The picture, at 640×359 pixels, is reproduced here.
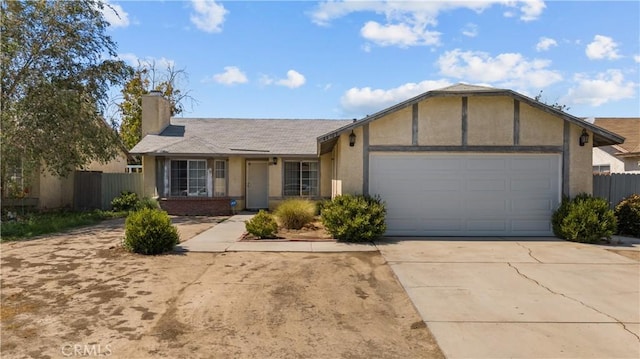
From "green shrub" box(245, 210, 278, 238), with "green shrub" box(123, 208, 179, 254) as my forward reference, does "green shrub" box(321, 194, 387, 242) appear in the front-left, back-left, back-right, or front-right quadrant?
back-left

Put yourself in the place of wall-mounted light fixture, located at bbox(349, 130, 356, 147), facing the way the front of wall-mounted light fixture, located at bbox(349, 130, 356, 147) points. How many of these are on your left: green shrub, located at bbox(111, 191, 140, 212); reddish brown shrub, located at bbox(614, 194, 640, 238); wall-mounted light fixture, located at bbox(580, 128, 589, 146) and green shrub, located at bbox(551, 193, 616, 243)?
3

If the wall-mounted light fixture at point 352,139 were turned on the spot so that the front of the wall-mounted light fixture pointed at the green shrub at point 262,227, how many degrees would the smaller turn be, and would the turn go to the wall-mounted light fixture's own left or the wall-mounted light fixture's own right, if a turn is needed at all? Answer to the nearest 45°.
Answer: approximately 90° to the wall-mounted light fixture's own right

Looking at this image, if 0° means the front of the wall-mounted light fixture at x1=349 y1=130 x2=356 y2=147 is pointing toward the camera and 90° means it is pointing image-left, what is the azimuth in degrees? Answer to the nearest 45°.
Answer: approximately 0°

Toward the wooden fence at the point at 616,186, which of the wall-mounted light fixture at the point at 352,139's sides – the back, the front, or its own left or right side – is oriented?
left

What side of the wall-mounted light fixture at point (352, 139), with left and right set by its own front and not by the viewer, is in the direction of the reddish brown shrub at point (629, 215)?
left

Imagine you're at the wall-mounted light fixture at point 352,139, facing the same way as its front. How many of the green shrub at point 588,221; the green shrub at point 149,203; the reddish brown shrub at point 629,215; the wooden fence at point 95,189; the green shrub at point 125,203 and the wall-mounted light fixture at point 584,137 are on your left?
3

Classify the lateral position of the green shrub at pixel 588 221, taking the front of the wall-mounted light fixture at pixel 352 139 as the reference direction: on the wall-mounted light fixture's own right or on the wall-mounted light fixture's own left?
on the wall-mounted light fixture's own left

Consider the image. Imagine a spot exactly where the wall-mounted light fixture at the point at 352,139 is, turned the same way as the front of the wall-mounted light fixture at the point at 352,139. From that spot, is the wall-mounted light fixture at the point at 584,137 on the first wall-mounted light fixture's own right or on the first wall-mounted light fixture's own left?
on the first wall-mounted light fixture's own left

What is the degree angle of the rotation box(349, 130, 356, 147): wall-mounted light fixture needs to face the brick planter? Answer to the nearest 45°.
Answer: approximately 135° to its right
